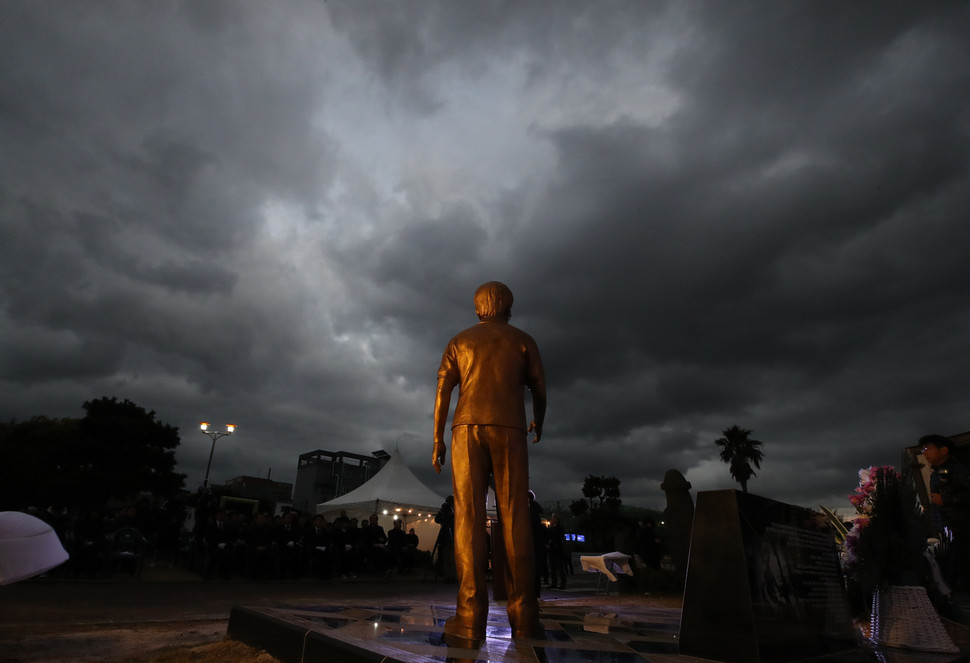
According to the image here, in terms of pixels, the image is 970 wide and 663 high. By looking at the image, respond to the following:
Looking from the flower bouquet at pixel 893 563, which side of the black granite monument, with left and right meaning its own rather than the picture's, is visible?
left

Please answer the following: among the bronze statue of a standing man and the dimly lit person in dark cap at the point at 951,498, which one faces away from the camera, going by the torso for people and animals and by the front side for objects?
the bronze statue of a standing man

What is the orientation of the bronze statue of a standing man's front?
away from the camera

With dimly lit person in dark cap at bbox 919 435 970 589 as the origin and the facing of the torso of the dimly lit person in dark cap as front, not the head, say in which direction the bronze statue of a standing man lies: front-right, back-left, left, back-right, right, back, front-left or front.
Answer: front-left

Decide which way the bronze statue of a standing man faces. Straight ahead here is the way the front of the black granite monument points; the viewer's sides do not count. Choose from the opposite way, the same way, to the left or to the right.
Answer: the opposite way

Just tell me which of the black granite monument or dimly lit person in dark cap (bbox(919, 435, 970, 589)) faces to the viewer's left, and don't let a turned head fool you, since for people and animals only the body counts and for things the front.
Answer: the dimly lit person in dark cap

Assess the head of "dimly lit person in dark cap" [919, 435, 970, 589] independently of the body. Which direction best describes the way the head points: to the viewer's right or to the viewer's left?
to the viewer's left

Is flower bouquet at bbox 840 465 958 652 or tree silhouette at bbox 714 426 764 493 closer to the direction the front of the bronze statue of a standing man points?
the tree silhouette

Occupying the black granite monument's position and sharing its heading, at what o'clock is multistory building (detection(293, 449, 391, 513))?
The multistory building is roughly at 6 o'clock from the black granite monument.

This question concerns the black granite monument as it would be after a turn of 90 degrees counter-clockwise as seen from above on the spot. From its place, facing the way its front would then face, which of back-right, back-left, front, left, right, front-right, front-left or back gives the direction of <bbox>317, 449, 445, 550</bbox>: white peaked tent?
left

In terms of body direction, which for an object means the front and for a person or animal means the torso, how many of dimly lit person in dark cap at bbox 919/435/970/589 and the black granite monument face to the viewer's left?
1

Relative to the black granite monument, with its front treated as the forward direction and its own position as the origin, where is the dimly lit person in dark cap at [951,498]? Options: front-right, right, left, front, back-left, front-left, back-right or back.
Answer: left

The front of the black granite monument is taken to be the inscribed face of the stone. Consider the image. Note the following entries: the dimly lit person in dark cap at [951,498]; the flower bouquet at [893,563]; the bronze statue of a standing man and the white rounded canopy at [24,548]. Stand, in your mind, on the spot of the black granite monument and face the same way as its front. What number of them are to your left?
2

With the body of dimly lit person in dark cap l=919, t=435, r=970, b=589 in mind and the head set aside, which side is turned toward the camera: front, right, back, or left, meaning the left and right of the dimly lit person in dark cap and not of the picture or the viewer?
left
